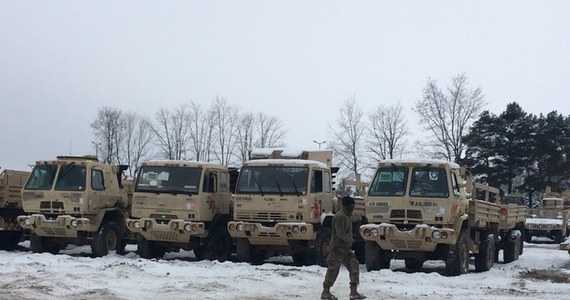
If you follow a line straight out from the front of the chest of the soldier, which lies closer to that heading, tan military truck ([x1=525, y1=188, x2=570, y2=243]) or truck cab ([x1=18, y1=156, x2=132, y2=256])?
the tan military truck

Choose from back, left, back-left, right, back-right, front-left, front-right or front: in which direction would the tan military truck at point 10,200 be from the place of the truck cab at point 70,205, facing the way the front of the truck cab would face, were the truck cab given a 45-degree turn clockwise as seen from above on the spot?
front-right

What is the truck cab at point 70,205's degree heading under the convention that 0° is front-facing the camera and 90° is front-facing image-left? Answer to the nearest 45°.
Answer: approximately 45°

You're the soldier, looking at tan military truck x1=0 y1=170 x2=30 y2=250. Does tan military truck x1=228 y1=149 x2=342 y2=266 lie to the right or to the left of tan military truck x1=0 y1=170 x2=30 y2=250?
right

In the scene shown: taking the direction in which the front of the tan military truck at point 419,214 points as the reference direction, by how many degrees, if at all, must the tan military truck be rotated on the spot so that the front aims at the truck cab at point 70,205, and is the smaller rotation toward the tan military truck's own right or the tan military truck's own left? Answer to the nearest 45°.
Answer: approximately 45° to the tan military truck's own right

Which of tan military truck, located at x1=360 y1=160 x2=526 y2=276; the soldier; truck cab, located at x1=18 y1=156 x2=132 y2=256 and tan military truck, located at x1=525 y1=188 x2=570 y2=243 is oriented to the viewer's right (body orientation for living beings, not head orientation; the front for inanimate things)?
the soldier

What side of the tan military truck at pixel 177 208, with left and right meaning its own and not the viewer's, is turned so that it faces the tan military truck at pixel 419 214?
left

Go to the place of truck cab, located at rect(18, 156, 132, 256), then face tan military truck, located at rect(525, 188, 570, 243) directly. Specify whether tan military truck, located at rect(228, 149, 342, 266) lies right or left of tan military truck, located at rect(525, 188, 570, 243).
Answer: right

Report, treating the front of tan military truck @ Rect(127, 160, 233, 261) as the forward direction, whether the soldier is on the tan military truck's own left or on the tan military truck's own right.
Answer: on the tan military truck's own left
